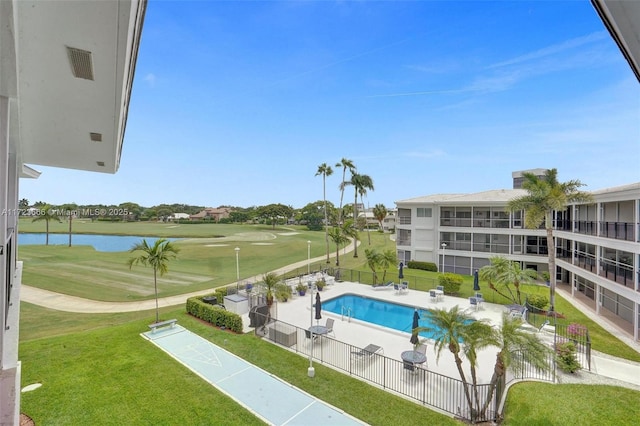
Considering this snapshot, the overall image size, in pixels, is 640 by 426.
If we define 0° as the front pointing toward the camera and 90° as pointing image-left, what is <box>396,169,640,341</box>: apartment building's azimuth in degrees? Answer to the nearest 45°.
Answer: approximately 45°

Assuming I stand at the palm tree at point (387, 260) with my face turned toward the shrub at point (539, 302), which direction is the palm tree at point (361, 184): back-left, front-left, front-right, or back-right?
back-left
